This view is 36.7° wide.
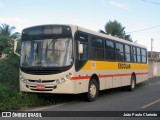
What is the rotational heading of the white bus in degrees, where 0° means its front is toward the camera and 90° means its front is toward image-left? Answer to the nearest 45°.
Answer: approximately 45°
